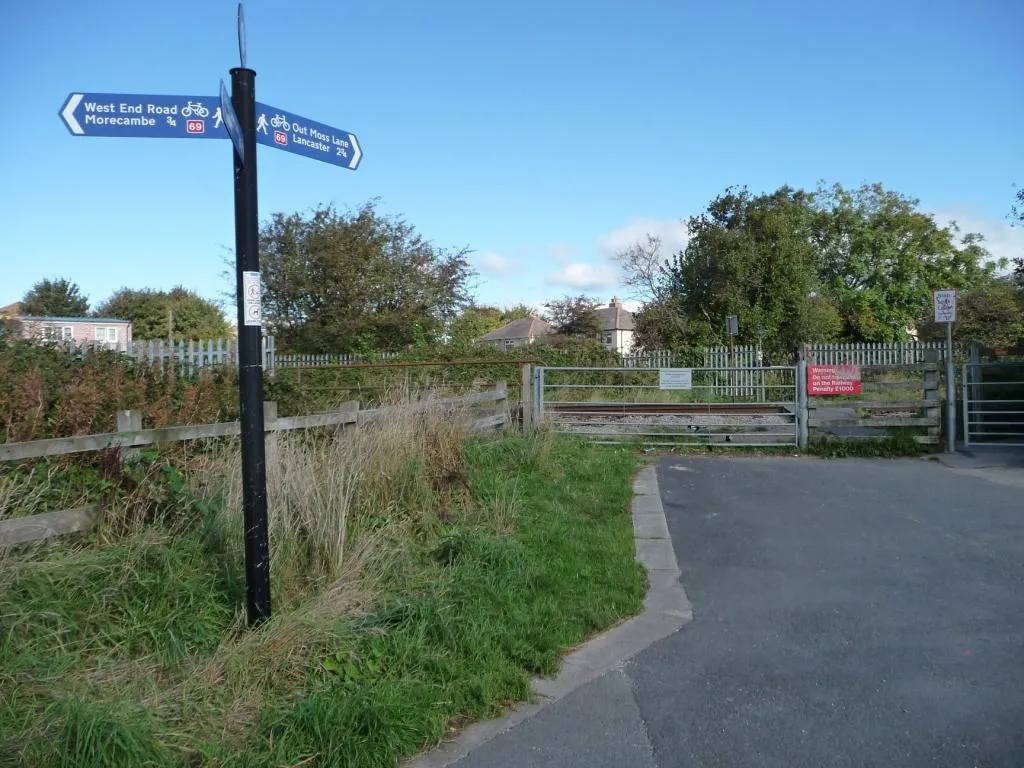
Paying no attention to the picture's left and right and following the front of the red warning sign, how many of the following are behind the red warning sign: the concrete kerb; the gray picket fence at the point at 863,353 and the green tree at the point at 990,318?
2

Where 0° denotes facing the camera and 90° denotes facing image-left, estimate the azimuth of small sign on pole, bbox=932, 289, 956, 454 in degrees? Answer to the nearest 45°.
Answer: approximately 0°

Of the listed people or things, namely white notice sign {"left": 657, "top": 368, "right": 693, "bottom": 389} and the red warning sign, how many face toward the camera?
2

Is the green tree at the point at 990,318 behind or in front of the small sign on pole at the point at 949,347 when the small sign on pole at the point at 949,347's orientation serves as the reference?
behind

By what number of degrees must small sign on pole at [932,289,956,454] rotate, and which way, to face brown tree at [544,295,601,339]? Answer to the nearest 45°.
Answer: approximately 135° to its right

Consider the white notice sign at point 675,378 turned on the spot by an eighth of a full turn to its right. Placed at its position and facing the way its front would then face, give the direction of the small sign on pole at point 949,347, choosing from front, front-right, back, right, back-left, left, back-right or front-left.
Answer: back-left

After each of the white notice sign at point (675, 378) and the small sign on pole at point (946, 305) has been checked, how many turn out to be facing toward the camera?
2

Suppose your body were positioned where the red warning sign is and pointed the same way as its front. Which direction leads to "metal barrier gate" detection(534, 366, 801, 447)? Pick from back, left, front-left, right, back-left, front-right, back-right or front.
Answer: right

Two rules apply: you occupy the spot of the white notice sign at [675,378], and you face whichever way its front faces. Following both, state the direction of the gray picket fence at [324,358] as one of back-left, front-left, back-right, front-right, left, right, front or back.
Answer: back-right
